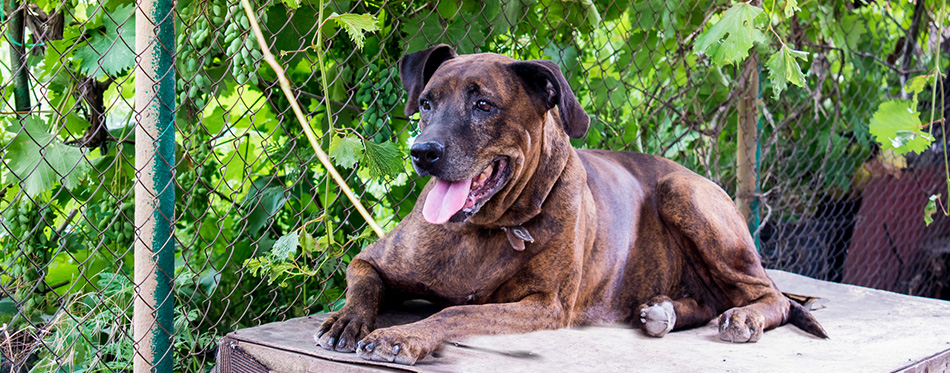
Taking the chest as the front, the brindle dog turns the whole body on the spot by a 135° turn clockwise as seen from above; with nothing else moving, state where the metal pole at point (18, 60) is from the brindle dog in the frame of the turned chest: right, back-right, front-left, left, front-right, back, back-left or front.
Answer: left

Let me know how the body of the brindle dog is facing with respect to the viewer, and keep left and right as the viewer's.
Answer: facing the viewer and to the left of the viewer

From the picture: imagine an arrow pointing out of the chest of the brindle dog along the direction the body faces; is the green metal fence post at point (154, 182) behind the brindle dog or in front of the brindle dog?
in front
